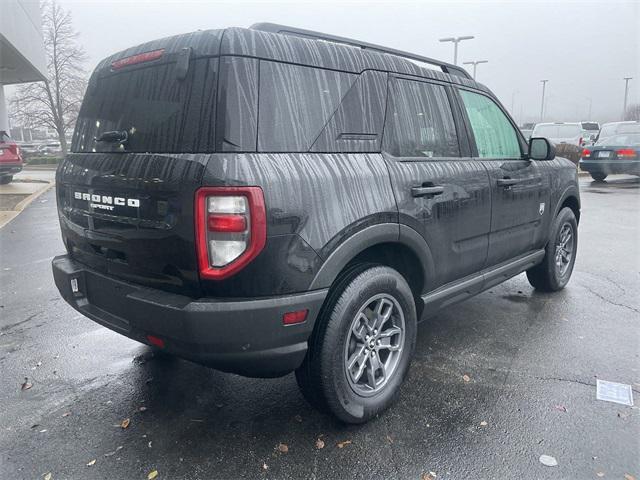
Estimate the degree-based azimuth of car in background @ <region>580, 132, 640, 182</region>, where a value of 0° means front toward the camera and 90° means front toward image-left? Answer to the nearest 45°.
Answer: approximately 225°

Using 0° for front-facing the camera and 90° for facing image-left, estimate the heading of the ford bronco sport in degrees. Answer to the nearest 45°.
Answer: approximately 225°

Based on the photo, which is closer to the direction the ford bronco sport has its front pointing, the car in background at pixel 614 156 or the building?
the car in background

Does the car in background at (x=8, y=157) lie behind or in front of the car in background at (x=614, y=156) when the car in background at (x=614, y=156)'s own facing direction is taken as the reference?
behind

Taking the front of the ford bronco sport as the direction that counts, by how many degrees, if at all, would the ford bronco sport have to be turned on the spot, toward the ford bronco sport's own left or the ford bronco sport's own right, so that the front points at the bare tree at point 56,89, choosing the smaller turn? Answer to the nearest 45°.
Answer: approximately 90° to the ford bronco sport's own left

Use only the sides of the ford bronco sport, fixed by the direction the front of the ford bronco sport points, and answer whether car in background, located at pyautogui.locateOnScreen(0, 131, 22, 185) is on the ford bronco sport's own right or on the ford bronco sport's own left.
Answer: on the ford bronco sport's own left

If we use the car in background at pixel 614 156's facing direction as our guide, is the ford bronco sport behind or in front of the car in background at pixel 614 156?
behind

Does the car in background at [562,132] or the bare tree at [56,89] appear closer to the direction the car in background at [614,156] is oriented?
the car in background

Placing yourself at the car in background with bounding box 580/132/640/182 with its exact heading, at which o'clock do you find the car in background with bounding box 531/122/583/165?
the car in background with bounding box 531/122/583/165 is roughly at 10 o'clock from the car in background with bounding box 580/132/640/182.
